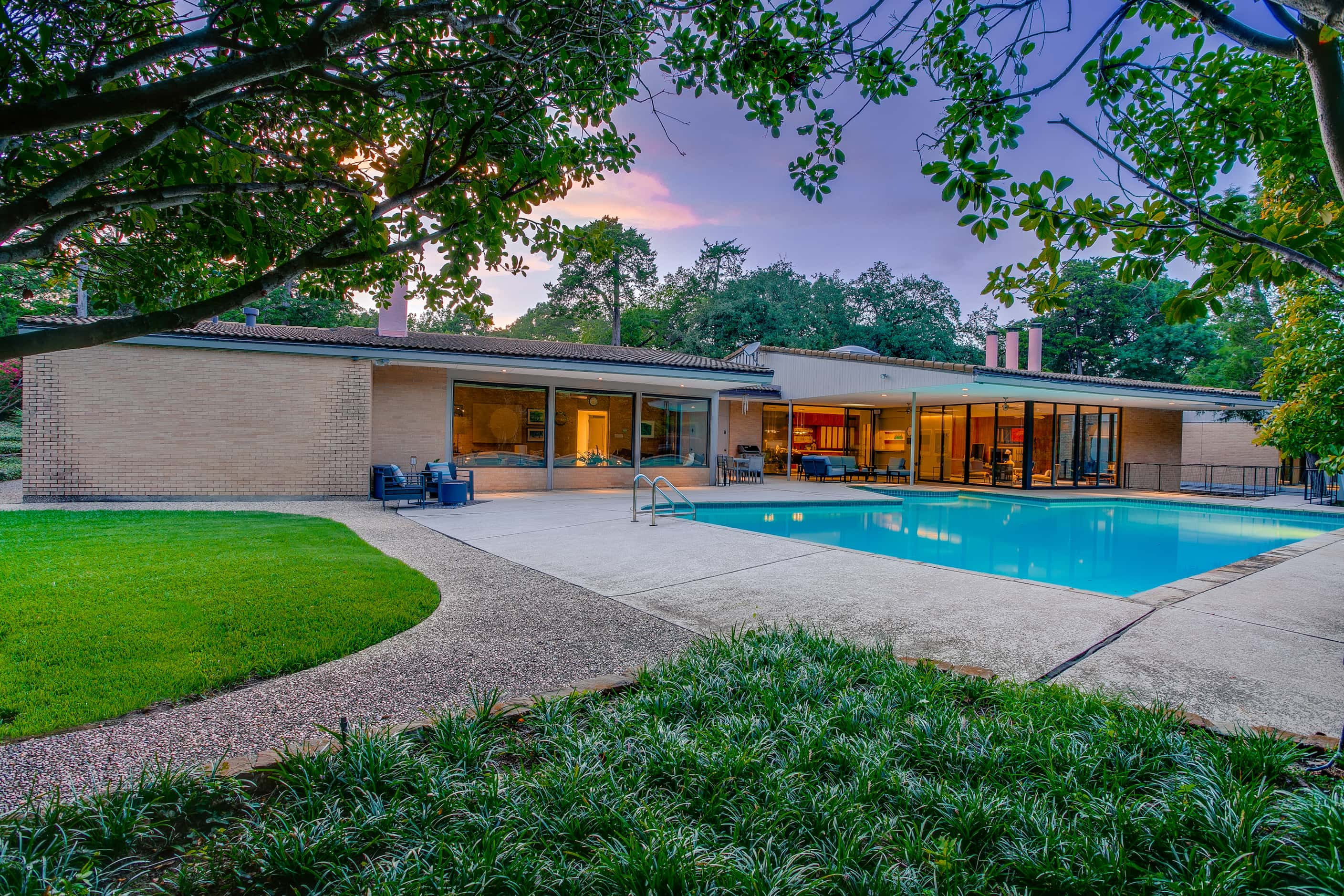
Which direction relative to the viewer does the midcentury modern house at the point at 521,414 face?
toward the camera

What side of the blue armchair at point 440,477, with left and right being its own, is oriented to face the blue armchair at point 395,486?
right

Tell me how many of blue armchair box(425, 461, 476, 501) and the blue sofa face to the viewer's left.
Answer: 0

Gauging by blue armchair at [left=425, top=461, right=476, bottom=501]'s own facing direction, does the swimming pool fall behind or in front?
in front

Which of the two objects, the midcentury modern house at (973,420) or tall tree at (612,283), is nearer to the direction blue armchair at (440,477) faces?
the midcentury modern house
